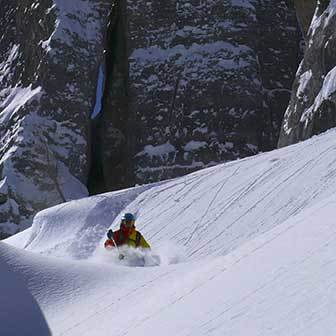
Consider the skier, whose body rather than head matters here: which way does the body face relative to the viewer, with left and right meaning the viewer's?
facing the viewer
